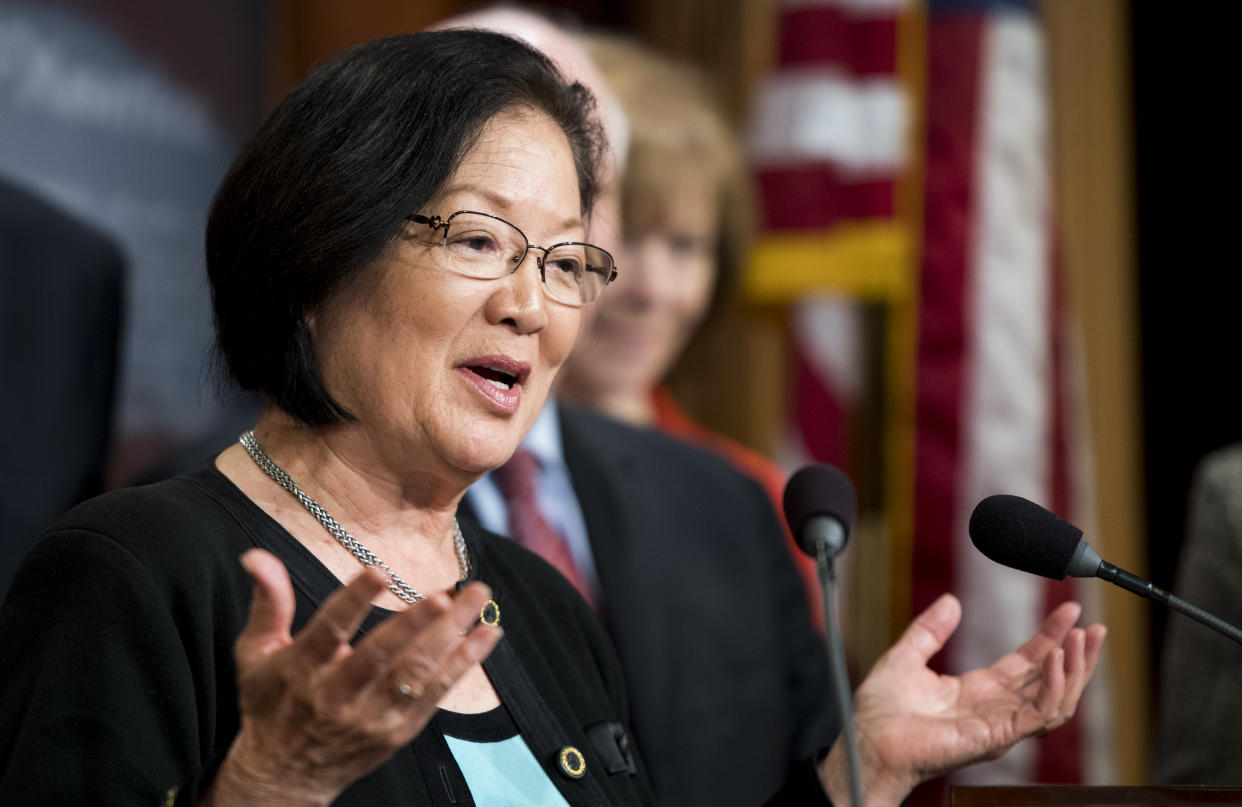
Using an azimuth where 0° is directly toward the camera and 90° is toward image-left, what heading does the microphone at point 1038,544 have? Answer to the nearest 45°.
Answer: approximately 90°

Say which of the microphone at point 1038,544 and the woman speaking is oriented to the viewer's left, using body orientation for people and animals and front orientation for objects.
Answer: the microphone

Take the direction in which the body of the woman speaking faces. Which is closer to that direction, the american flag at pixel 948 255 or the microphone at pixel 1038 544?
the microphone

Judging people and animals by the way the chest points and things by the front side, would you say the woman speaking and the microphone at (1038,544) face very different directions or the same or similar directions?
very different directions

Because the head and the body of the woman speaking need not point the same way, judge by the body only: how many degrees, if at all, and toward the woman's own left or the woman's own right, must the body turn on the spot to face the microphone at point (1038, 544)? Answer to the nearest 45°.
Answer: approximately 45° to the woman's own left

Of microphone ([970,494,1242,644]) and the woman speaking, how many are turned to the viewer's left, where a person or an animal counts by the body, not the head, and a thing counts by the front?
1

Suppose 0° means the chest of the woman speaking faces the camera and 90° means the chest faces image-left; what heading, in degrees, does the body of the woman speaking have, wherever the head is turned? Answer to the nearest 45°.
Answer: approximately 315°
